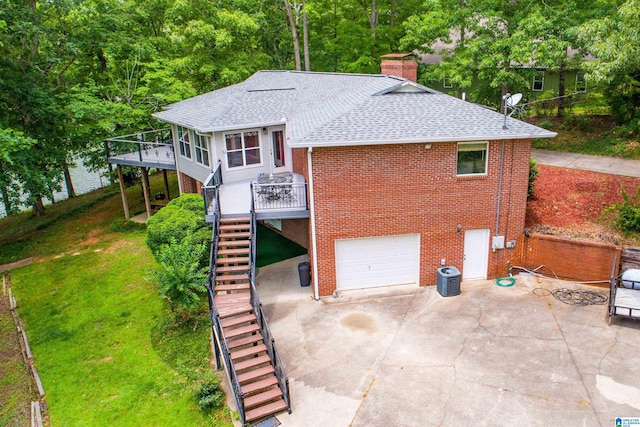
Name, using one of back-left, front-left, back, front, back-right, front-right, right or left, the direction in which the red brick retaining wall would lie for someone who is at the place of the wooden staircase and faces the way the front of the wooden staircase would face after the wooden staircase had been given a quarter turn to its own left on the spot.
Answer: front

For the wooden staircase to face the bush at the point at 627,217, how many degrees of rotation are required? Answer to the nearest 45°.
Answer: approximately 90° to its left

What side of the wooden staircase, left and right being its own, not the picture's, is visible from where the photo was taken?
front

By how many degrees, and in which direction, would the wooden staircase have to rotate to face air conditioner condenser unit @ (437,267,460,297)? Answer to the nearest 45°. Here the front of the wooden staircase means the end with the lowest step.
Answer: approximately 90° to its left

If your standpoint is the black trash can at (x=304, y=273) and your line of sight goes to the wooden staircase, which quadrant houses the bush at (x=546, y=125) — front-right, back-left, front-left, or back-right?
back-left

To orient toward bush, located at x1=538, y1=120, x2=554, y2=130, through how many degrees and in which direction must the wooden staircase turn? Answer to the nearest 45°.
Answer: approximately 135° to its left

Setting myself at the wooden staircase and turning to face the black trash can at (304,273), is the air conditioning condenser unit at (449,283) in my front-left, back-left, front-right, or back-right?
front-right

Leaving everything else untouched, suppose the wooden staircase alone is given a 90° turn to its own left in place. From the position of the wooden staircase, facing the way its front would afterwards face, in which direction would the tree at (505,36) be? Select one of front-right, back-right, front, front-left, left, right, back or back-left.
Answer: front-left

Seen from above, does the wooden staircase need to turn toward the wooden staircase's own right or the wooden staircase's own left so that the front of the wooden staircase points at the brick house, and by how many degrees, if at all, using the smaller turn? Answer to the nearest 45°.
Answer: approximately 135° to the wooden staircase's own left

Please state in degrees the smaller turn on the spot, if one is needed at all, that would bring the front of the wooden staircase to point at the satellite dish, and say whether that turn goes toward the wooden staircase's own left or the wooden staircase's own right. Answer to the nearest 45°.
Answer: approximately 90° to the wooden staircase's own left
